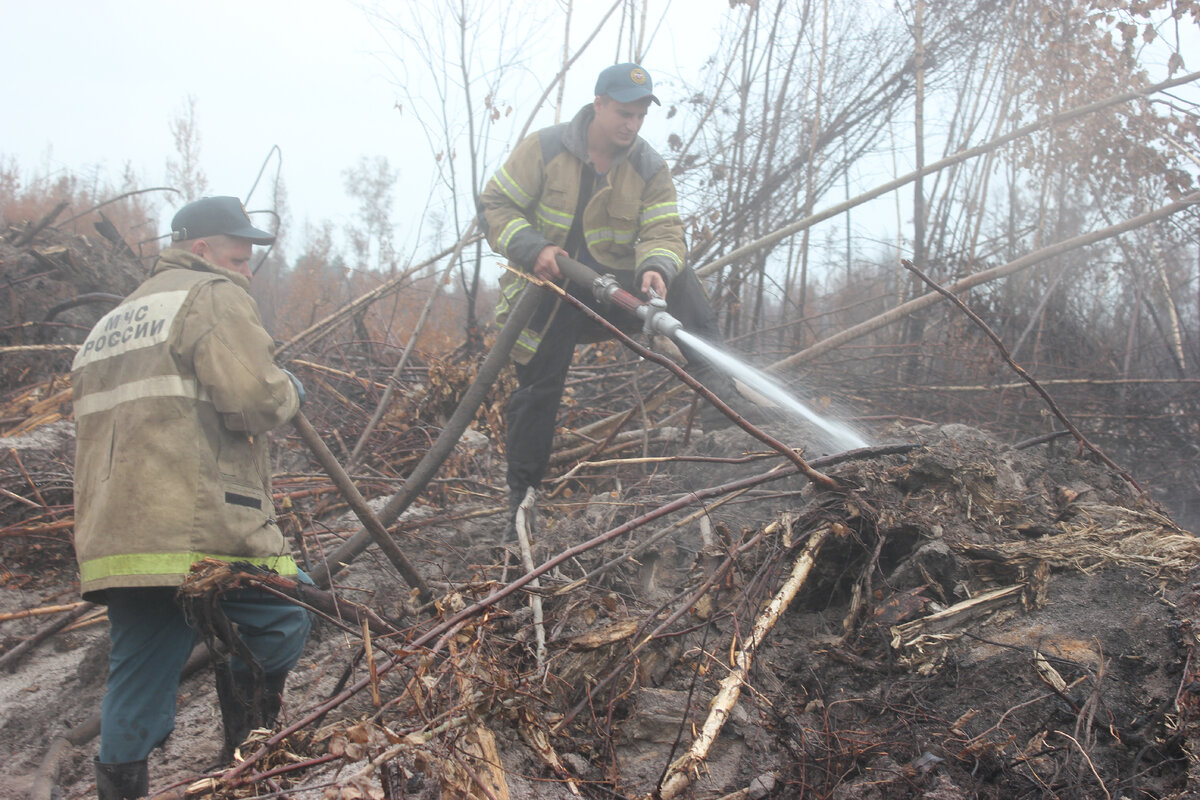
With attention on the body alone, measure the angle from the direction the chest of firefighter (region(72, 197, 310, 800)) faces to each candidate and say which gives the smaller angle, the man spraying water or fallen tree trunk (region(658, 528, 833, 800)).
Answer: the man spraying water

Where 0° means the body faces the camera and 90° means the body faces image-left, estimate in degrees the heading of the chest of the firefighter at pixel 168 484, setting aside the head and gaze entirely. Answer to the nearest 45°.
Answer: approximately 225°

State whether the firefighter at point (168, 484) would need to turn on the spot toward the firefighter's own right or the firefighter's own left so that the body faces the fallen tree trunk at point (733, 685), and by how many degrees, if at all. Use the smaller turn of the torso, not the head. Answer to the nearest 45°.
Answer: approximately 90° to the firefighter's own right

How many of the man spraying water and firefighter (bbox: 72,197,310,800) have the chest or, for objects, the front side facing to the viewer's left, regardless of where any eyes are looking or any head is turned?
0

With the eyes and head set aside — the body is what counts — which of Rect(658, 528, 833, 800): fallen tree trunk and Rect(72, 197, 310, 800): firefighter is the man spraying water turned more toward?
the fallen tree trunk

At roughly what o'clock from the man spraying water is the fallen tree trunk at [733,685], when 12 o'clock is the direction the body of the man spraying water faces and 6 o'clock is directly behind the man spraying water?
The fallen tree trunk is roughly at 1 o'clock from the man spraying water.

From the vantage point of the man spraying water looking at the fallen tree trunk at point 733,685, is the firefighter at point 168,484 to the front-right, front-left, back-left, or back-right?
front-right

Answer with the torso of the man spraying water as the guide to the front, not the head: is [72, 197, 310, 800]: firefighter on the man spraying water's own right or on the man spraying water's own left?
on the man spraying water's own right

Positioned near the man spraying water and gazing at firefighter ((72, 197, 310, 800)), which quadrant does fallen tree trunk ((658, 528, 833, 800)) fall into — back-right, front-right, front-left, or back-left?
front-left

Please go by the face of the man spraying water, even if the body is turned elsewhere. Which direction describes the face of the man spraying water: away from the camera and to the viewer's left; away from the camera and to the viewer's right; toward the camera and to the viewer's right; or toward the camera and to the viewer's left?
toward the camera and to the viewer's right

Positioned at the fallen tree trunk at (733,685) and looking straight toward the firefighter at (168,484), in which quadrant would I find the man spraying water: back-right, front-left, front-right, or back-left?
front-right

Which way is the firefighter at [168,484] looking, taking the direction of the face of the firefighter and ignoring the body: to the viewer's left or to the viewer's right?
to the viewer's right

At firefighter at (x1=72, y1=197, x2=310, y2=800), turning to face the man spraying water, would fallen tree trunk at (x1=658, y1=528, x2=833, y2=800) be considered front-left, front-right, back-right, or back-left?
front-right
